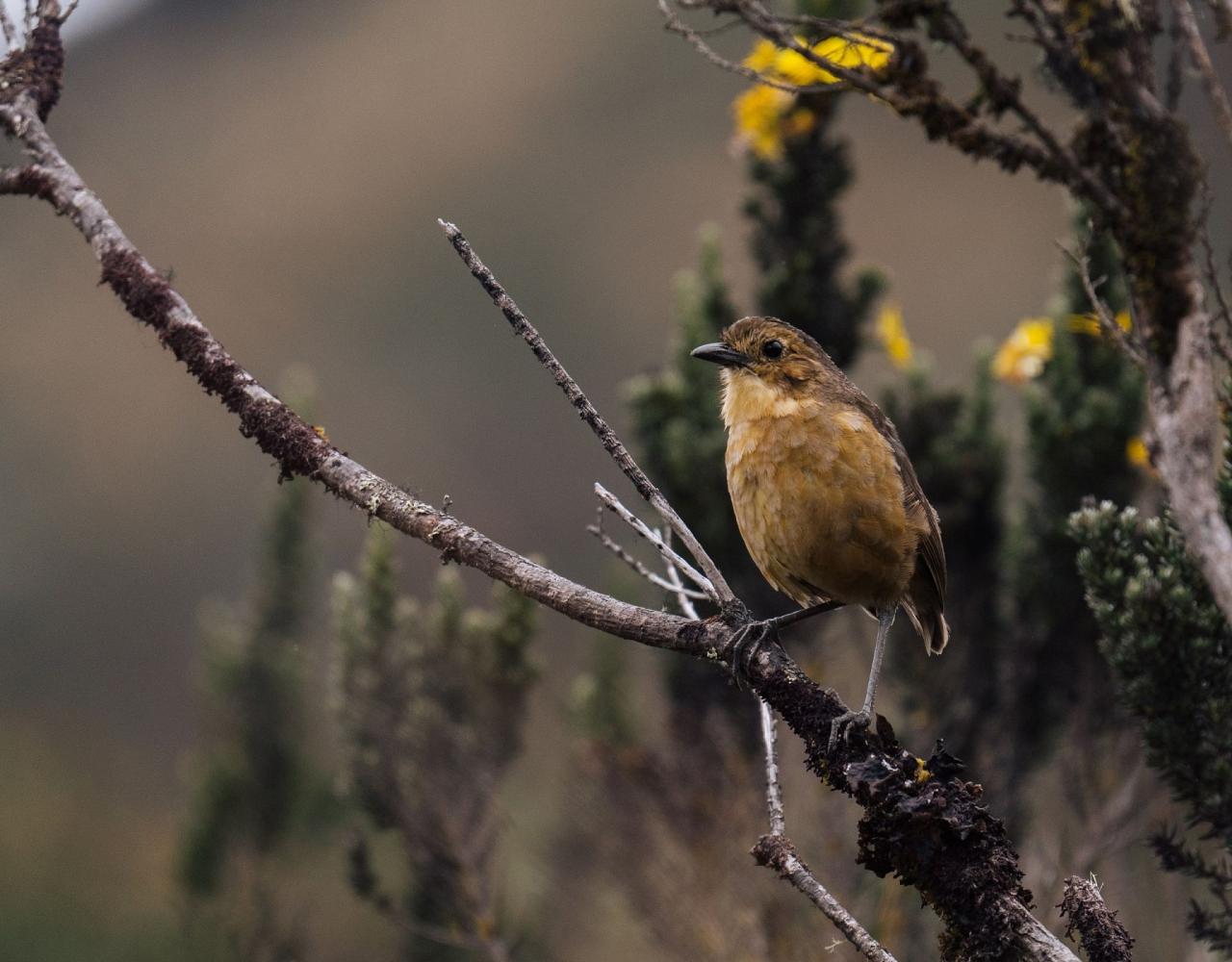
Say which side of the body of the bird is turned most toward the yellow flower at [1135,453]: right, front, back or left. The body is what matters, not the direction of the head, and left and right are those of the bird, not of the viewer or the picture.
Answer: back

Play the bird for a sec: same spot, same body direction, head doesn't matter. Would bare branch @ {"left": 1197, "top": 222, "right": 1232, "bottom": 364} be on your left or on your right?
on your left

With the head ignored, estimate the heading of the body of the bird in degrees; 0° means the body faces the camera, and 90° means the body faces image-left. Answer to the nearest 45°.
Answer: approximately 45°

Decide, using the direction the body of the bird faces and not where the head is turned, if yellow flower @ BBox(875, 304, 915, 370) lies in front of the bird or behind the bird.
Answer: behind

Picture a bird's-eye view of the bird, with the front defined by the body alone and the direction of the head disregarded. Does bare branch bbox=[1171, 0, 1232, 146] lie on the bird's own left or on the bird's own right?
on the bird's own left

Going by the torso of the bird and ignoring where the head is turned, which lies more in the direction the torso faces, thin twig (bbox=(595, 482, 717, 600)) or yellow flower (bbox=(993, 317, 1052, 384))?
the thin twig

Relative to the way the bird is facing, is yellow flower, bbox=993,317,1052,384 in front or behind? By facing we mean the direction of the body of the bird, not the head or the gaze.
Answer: behind
